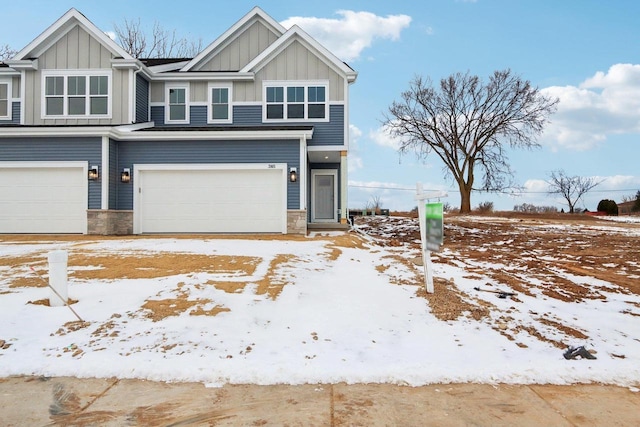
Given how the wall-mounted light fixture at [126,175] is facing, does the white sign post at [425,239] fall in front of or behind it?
in front

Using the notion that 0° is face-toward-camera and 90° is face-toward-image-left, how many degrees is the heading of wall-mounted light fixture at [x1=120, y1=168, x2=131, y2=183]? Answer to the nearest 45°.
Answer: approximately 0°

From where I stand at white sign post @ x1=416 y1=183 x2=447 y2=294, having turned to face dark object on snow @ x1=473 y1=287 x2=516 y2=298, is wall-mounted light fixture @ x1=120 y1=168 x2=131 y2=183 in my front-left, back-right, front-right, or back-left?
back-left

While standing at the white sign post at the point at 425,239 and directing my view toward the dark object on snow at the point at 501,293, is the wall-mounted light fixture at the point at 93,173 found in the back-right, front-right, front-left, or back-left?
back-left

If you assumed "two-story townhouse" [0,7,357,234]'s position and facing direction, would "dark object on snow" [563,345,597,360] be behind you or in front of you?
in front
